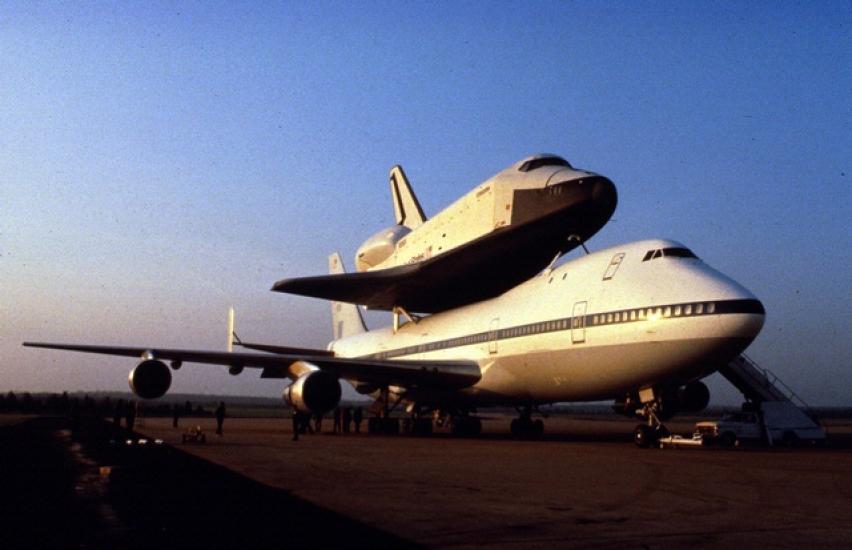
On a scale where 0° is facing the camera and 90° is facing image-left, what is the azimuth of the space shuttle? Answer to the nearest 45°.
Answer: approximately 315°

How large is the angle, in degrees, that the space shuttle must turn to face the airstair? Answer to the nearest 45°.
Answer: approximately 45° to its left

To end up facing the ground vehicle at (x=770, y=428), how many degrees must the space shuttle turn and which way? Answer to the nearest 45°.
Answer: approximately 45° to its left

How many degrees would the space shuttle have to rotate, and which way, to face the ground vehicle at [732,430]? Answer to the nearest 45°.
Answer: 0° — it already faces it
